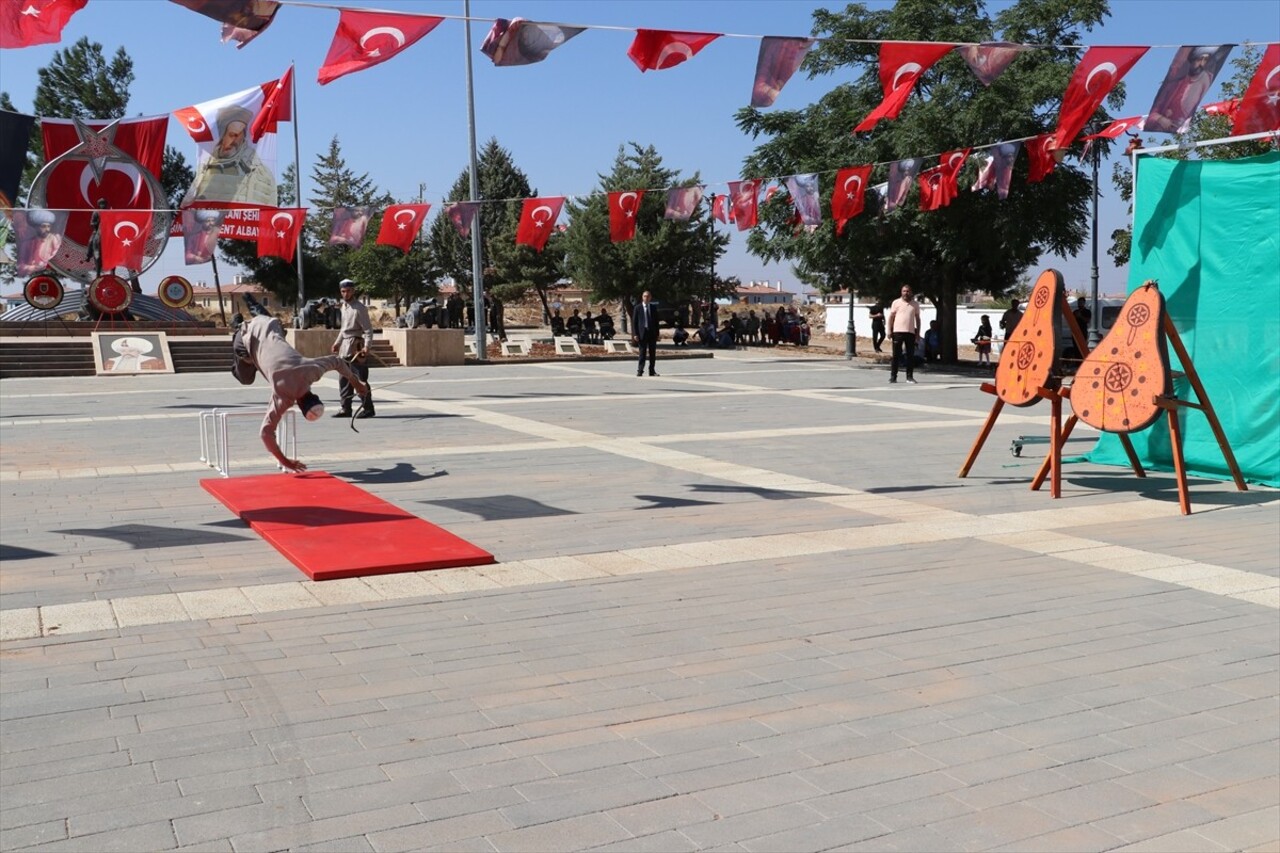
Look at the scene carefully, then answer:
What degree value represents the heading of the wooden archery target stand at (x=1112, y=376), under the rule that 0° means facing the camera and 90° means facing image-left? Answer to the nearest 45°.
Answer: approximately 45°

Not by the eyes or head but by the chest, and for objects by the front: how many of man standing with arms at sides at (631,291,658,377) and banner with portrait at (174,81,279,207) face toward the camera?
2

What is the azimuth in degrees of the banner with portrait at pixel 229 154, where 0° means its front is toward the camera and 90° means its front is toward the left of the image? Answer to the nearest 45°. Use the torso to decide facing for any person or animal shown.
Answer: approximately 0°

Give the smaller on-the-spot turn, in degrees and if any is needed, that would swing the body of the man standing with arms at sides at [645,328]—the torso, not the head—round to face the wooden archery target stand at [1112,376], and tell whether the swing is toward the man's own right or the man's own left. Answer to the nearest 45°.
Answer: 0° — they already face it

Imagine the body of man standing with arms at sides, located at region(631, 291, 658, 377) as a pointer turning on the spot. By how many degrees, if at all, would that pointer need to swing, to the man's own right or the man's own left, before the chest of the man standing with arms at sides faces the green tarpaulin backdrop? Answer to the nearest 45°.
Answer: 0° — they already face it

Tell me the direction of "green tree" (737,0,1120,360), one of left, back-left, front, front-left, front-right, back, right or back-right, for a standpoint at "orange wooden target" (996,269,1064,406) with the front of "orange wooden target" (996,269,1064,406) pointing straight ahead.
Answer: back-right
